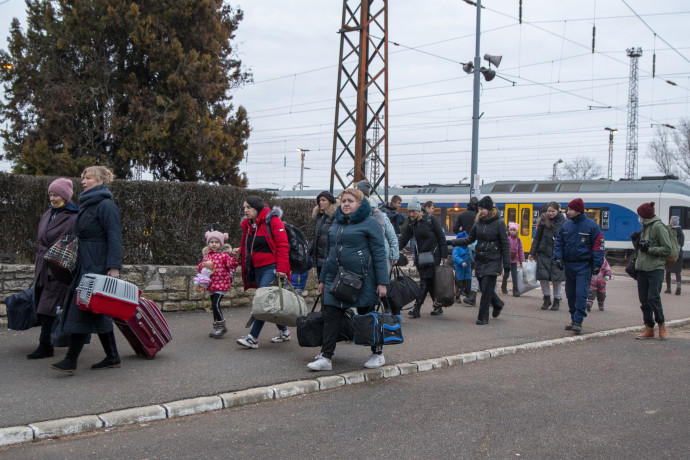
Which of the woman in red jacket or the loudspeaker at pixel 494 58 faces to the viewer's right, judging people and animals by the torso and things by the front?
the loudspeaker

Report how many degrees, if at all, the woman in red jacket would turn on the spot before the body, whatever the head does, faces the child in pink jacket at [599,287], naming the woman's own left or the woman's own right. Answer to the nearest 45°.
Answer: approximately 180°

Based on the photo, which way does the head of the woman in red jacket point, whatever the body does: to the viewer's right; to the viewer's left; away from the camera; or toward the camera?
to the viewer's left

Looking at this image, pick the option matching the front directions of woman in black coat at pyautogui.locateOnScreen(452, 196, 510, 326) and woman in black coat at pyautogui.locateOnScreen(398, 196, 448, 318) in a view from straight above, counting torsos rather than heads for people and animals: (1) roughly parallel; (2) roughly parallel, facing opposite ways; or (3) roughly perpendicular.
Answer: roughly parallel

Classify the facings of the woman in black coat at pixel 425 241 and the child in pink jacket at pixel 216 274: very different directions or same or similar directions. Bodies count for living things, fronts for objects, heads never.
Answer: same or similar directions

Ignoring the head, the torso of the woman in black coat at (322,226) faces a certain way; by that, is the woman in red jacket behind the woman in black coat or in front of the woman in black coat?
in front

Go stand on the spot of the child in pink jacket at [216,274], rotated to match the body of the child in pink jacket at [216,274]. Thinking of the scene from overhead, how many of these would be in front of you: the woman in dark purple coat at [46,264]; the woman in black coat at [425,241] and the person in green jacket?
1

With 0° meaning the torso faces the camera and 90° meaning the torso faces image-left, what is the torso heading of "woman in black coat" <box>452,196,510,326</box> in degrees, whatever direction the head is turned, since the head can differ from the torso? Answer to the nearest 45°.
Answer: approximately 45°

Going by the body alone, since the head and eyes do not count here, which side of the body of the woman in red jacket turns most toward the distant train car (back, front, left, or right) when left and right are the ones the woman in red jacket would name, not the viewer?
back

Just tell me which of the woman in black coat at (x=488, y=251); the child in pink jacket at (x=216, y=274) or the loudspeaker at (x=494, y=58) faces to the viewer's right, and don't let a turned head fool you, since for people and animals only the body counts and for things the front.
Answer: the loudspeaker

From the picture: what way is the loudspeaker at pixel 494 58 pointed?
to the viewer's right

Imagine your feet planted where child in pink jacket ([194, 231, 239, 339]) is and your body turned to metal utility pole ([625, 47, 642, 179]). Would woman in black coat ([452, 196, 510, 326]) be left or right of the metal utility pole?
right

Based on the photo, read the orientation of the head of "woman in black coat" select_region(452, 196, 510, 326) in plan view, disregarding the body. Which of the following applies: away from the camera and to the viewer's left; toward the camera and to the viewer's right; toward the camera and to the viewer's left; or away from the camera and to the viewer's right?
toward the camera and to the viewer's left

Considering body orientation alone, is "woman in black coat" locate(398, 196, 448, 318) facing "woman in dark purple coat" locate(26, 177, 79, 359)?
yes

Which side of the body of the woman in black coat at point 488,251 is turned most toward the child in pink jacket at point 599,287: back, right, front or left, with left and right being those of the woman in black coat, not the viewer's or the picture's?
back

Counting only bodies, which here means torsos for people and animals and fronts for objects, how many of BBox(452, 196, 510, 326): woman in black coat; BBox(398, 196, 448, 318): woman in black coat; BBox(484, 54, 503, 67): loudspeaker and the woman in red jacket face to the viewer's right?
1
